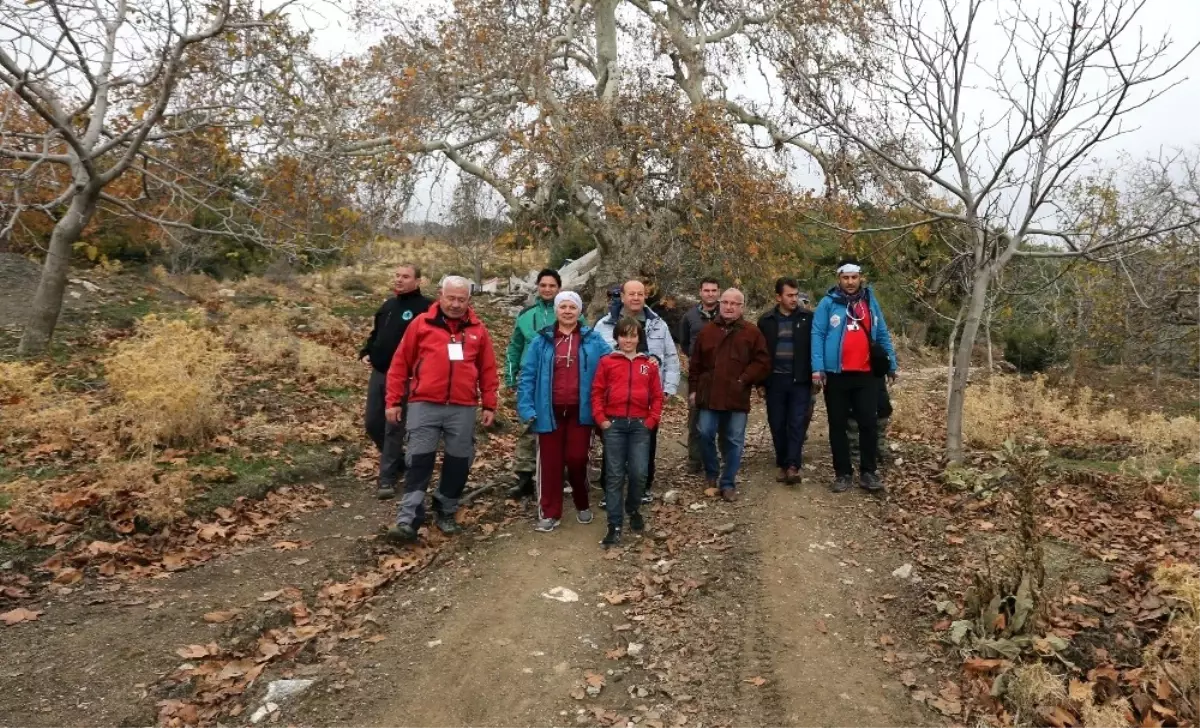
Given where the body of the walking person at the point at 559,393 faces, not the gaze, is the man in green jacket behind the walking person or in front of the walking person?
behind

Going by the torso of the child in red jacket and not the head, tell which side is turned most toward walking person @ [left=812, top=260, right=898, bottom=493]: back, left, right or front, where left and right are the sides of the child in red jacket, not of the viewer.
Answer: left

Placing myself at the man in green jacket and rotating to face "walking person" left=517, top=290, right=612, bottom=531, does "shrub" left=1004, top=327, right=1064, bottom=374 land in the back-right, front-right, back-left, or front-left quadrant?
back-left

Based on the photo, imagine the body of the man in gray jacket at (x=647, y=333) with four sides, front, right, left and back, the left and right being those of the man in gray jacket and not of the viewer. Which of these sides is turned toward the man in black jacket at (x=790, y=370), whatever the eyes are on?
left

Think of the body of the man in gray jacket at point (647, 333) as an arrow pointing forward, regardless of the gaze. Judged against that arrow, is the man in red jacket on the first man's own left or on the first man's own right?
on the first man's own right

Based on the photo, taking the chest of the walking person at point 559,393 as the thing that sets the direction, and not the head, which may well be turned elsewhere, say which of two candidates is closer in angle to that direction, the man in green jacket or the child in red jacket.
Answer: the child in red jacket

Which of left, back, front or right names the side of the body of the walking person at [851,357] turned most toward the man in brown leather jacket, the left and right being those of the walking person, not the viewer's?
right

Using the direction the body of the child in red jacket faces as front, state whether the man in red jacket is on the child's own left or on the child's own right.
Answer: on the child's own right

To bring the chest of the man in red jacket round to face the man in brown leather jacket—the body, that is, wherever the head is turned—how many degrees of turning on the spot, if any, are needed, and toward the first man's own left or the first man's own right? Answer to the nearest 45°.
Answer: approximately 90° to the first man's own left
